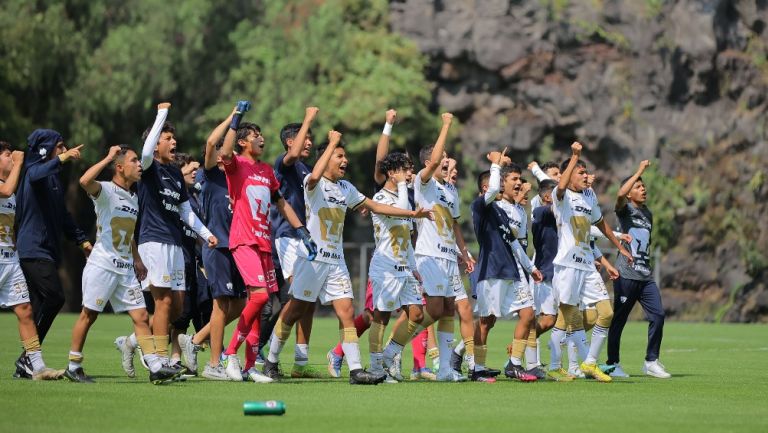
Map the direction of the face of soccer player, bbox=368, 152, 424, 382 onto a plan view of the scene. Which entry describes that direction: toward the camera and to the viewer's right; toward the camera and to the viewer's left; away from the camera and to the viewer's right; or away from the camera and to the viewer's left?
toward the camera and to the viewer's right

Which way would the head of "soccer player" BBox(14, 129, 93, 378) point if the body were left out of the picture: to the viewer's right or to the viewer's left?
to the viewer's right

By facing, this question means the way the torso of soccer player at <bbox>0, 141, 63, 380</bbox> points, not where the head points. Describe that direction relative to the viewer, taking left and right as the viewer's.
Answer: facing the viewer and to the right of the viewer

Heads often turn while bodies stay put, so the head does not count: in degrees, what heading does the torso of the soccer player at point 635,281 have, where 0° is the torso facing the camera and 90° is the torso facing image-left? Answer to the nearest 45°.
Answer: approximately 315°

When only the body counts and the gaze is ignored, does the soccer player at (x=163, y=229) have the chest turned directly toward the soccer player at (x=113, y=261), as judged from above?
no

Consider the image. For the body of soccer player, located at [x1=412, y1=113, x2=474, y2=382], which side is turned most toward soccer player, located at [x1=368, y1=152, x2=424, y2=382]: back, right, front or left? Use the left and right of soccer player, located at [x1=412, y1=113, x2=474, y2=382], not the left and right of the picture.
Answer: right

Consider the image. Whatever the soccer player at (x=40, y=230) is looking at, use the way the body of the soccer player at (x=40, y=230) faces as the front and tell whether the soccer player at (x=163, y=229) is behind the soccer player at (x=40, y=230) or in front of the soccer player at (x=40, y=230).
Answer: in front

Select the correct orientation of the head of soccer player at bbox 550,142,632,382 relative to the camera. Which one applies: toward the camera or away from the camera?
toward the camera

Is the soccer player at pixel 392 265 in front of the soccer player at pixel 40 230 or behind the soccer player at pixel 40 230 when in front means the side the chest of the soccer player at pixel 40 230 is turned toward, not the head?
in front

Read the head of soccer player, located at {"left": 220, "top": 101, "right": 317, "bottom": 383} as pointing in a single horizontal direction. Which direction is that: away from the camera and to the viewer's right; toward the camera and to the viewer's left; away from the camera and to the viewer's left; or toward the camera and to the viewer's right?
toward the camera and to the viewer's right

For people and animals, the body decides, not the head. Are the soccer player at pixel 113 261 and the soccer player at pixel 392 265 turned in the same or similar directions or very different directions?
same or similar directions

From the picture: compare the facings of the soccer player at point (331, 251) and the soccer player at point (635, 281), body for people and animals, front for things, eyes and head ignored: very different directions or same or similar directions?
same or similar directions

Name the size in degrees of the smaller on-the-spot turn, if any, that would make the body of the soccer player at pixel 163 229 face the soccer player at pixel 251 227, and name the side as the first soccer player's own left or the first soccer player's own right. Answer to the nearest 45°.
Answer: approximately 45° to the first soccer player's own left

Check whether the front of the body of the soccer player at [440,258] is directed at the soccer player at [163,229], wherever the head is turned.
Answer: no
